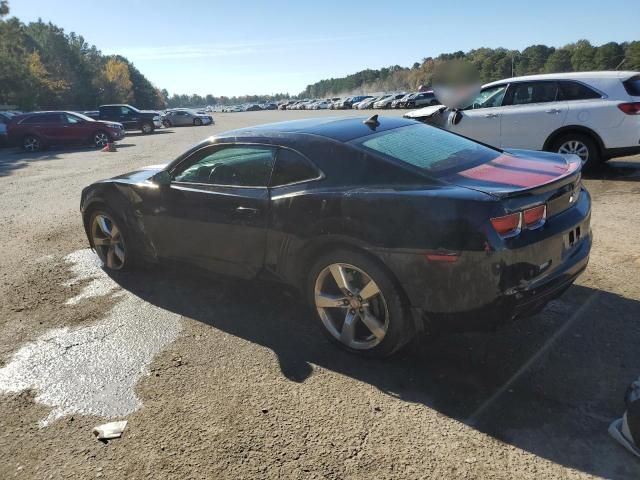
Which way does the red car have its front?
to the viewer's right

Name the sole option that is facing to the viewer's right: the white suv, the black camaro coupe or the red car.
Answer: the red car

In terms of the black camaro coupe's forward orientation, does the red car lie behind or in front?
in front

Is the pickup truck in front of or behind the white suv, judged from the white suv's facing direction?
in front

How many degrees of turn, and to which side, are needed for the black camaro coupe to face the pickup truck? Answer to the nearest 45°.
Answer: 0° — it already faces it

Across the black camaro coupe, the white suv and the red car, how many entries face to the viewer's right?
1

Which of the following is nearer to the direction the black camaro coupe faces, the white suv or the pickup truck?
the pickup truck

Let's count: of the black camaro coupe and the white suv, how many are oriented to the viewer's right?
0

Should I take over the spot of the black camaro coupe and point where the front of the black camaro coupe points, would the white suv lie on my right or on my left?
on my right

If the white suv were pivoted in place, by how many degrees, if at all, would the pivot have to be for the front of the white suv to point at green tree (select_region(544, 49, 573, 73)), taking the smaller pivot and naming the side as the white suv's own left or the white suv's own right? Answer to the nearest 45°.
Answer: approximately 45° to the white suv's own right

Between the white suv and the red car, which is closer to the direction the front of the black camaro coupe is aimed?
the red car

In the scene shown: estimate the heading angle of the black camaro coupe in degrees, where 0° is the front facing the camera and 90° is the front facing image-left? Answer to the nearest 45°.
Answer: approximately 135°

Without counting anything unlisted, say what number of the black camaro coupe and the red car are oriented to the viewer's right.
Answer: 1
